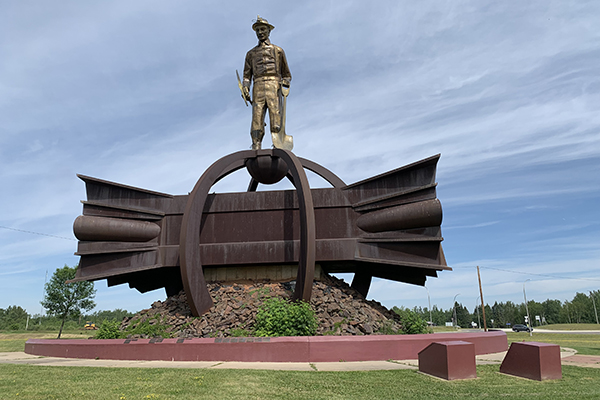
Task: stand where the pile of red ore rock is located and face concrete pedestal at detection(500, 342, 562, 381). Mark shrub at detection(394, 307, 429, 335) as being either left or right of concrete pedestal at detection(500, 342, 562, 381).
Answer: left

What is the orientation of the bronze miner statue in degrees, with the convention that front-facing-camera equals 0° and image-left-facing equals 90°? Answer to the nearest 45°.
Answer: approximately 0°

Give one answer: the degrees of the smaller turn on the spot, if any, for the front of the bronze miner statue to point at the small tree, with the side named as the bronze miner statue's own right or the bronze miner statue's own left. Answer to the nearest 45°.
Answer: approximately 135° to the bronze miner statue's own right
